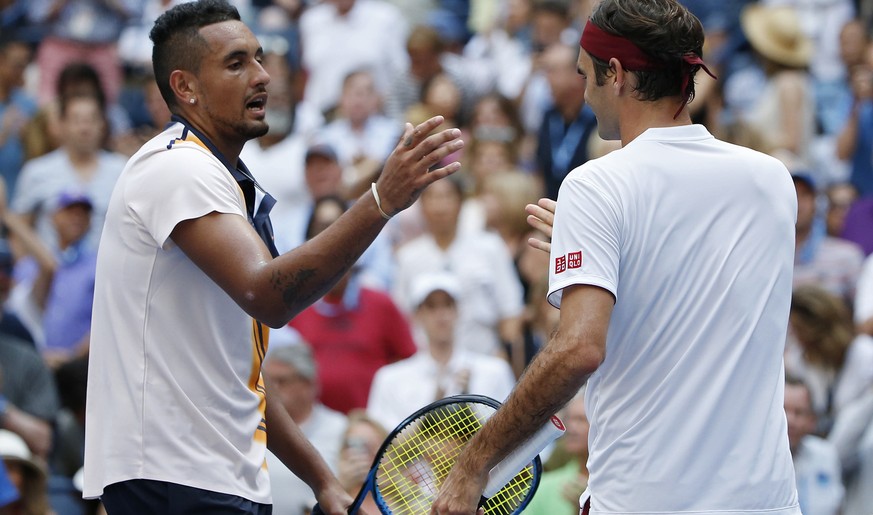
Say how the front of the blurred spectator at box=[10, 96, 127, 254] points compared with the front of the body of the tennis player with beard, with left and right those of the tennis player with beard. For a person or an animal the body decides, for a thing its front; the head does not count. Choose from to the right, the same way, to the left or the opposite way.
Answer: to the right

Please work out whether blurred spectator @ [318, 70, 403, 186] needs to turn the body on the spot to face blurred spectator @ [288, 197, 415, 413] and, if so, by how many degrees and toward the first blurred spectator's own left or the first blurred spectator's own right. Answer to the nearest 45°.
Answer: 0° — they already face them

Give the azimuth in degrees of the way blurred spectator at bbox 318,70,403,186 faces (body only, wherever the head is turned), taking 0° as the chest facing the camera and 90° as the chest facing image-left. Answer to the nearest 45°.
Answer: approximately 0°

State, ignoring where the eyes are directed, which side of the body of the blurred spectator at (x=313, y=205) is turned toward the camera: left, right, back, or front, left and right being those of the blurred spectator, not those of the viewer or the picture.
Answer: front

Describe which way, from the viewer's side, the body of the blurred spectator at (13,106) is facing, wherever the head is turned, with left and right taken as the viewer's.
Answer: facing the viewer

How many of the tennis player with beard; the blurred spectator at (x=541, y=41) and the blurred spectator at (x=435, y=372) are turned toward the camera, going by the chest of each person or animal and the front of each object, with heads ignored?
2

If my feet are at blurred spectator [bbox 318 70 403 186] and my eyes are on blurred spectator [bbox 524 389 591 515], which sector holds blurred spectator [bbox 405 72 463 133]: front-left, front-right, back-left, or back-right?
back-left

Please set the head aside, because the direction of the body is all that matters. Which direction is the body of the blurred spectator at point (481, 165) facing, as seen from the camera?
toward the camera

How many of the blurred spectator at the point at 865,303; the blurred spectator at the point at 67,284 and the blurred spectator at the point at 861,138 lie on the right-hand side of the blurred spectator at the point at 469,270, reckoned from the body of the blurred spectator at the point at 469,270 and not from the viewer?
1

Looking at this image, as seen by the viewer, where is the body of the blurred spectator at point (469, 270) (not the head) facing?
toward the camera
